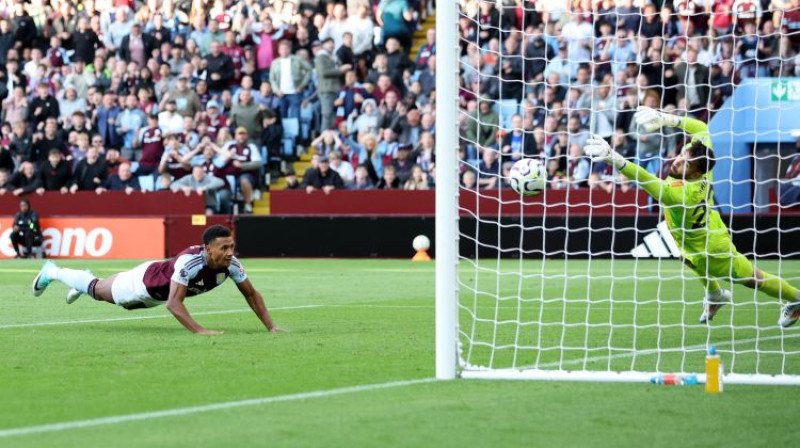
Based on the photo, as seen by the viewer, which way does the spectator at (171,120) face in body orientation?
toward the camera

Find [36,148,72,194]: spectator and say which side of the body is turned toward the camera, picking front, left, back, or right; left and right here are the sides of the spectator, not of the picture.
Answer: front

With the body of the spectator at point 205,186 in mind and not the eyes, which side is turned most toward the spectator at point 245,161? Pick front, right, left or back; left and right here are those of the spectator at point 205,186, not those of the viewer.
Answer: left

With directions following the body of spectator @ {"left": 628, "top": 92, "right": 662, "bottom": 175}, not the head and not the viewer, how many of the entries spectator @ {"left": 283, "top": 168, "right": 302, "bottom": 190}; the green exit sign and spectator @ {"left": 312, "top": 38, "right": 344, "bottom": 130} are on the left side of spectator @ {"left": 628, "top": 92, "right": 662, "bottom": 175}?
1

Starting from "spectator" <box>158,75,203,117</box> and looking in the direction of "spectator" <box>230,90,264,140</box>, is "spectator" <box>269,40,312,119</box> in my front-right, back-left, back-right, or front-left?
front-left

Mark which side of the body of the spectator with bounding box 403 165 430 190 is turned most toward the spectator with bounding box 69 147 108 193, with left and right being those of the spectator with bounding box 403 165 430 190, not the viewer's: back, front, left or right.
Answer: right

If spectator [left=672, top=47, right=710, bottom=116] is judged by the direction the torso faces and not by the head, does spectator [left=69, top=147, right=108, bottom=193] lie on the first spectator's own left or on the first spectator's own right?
on the first spectator's own right

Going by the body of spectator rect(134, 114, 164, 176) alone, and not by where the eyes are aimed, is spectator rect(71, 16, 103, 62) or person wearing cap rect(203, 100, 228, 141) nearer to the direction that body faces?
the person wearing cap

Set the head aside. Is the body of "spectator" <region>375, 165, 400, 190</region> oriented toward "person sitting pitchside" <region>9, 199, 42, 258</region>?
no

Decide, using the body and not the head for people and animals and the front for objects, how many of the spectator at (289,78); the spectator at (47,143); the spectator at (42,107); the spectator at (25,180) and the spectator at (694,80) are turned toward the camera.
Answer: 5

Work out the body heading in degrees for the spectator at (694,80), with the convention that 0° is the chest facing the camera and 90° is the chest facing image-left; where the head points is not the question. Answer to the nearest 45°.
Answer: approximately 0°

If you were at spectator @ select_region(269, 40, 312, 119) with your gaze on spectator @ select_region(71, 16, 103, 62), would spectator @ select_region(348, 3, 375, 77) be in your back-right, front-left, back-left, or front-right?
back-right

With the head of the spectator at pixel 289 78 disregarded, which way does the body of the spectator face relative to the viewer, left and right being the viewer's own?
facing the viewer

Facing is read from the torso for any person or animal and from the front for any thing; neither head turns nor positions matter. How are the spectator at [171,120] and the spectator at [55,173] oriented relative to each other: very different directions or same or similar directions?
same or similar directions

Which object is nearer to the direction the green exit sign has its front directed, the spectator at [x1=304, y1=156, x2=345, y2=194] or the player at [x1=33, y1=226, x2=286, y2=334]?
the player

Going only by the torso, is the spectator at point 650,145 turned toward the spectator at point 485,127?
no

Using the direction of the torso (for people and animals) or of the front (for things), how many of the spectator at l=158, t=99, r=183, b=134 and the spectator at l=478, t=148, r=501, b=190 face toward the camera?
2
